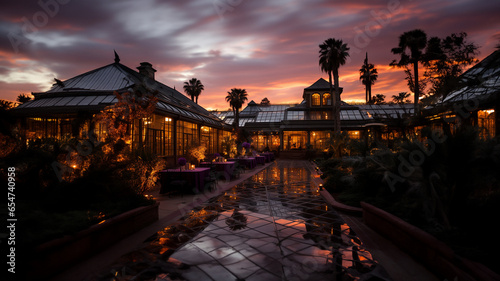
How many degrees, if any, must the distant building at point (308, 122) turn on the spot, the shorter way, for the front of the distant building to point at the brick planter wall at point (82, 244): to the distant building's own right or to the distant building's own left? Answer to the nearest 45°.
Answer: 0° — it already faces it

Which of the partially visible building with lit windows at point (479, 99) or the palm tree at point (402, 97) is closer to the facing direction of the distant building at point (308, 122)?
the partially visible building with lit windows

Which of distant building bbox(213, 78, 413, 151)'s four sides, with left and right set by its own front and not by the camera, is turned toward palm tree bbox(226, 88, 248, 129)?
right

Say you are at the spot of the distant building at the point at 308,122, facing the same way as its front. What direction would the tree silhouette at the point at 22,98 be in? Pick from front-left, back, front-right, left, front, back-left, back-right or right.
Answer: front-right

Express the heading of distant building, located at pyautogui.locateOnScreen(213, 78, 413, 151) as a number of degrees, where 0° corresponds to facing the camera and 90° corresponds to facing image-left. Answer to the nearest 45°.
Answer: approximately 0°

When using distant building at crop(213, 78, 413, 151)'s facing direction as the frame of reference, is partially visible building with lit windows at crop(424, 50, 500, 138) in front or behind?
in front

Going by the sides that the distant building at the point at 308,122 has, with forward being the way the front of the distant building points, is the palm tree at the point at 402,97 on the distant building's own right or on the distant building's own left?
on the distant building's own left

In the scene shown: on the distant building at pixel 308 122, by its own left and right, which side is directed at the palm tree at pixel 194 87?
right

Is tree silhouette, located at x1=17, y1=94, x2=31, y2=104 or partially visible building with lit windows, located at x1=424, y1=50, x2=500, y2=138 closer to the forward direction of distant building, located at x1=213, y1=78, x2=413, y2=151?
the partially visible building with lit windows

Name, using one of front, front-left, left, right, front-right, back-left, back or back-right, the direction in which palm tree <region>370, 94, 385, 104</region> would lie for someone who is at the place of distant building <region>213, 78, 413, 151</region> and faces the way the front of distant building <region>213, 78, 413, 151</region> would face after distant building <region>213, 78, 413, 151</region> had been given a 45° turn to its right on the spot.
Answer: back

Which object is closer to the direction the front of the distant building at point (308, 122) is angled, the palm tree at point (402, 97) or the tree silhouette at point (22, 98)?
the tree silhouette

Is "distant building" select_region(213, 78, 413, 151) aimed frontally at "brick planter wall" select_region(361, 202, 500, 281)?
yes

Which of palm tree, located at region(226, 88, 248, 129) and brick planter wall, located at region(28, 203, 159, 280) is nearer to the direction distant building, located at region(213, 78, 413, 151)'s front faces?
the brick planter wall
